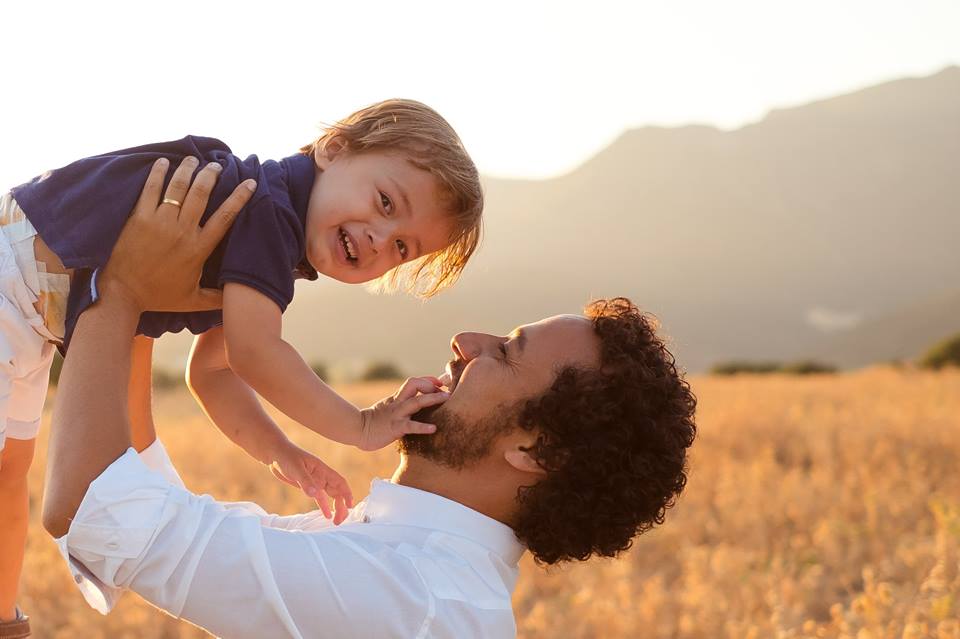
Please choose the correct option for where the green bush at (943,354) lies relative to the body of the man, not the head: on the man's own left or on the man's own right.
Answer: on the man's own right

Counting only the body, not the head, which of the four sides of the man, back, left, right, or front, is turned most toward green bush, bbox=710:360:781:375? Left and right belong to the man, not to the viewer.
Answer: right

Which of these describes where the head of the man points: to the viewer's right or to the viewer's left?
to the viewer's left

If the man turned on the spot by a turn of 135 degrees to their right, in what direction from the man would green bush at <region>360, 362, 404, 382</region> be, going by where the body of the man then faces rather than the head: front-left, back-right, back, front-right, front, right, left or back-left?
front-left

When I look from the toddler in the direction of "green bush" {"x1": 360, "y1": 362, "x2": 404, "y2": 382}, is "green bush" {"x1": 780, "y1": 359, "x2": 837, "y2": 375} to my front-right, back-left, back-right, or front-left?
front-right

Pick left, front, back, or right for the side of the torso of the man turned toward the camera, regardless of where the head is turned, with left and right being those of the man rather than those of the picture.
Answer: left
